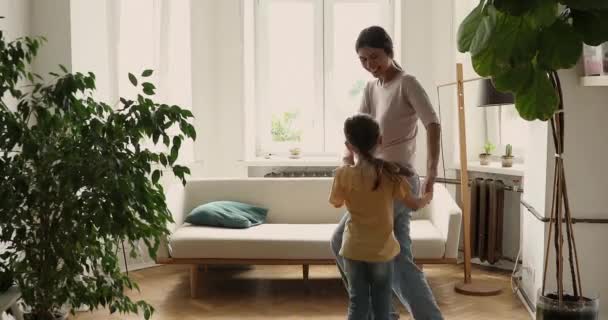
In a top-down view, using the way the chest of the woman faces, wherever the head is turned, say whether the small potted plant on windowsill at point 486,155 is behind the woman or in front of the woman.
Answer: behind

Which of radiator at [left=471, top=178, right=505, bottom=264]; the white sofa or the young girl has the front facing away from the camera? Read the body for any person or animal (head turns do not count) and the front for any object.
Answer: the young girl

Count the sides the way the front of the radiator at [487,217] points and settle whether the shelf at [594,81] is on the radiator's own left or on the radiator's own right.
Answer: on the radiator's own left

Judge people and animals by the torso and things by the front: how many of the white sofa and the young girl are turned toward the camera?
1

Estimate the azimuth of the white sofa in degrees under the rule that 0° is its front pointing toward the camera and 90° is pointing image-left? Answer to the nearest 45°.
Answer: approximately 0°

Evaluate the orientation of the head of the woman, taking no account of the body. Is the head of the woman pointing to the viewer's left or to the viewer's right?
to the viewer's left

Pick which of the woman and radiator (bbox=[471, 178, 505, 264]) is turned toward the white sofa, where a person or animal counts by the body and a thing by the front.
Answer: the radiator

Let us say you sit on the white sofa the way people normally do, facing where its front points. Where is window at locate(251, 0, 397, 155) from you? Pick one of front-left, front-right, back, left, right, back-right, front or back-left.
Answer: back

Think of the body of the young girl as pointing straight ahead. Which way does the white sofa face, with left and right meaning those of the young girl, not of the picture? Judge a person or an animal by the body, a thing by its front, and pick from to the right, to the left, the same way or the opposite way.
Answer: the opposite way

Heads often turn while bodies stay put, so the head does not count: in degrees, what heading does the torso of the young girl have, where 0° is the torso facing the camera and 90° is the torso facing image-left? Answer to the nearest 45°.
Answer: approximately 180°
